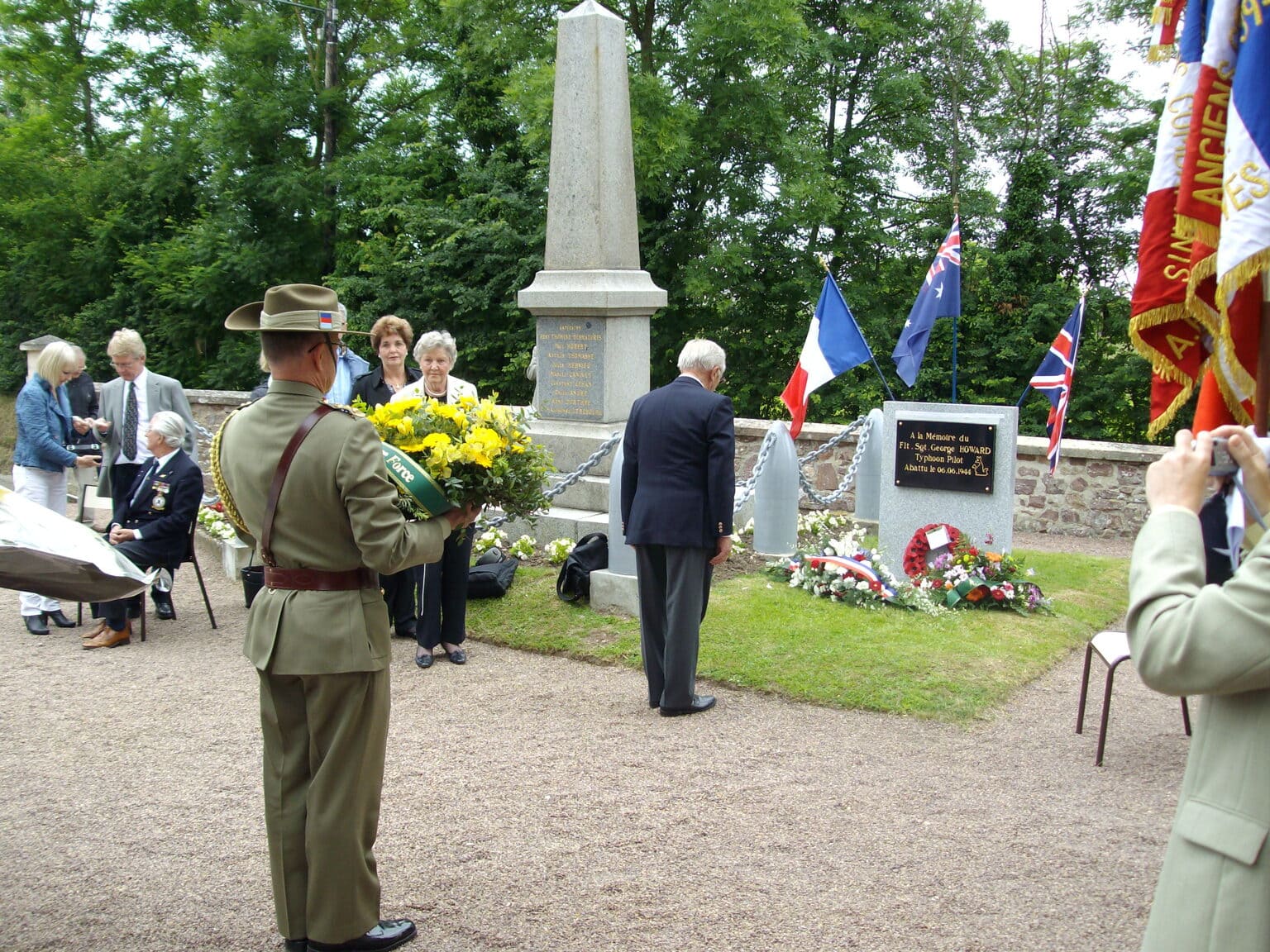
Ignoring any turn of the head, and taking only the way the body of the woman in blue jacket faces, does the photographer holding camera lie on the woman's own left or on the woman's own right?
on the woman's own right

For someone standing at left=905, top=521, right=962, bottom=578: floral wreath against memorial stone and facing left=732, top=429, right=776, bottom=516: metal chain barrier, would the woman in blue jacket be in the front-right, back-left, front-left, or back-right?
front-left

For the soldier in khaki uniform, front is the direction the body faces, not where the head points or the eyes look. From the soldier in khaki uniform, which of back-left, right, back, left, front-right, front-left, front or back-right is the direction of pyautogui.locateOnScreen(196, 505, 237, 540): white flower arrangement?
front-left

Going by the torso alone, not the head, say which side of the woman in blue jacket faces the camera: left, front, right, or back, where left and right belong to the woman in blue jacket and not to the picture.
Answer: right

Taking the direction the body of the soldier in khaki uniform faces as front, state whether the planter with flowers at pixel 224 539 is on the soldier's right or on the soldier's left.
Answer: on the soldier's left

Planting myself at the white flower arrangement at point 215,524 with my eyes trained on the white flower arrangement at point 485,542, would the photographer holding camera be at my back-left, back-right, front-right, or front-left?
front-right

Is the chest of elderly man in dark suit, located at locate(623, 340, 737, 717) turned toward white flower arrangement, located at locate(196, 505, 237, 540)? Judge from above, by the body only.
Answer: no

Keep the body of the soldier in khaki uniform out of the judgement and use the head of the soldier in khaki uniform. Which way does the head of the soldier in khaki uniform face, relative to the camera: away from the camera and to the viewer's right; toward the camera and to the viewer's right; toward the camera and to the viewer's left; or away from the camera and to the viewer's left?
away from the camera and to the viewer's right

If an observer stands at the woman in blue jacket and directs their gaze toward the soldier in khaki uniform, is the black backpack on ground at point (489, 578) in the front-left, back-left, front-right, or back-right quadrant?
front-left

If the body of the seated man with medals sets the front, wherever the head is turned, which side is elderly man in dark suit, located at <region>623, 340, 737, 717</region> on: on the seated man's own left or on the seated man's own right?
on the seated man's own left

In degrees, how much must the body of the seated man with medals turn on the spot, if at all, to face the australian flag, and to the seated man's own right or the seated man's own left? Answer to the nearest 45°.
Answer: approximately 135° to the seated man's own left

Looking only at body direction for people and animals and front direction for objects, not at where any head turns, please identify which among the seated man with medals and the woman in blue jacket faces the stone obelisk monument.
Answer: the woman in blue jacket

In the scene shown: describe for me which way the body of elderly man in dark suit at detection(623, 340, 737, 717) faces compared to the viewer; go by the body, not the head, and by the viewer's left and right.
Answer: facing away from the viewer and to the right of the viewer

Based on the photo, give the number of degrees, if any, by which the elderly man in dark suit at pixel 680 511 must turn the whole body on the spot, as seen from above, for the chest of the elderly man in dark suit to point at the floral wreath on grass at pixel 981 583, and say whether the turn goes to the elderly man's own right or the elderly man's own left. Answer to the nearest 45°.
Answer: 0° — they already face it

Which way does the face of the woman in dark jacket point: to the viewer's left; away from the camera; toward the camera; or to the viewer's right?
toward the camera

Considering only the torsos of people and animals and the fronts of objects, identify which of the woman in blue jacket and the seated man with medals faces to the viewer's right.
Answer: the woman in blue jacket

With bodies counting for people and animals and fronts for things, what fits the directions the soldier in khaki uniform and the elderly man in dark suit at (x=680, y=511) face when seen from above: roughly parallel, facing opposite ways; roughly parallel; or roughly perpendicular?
roughly parallel

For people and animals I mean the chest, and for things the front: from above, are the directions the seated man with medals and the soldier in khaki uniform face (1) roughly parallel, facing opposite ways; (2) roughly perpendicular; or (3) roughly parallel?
roughly parallel, facing opposite ways

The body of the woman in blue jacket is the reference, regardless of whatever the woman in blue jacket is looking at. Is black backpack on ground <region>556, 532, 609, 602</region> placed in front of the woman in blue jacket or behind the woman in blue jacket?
in front

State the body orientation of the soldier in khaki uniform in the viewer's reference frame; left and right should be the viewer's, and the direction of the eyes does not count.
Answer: facing away from the viewer and to the right of the viewer
